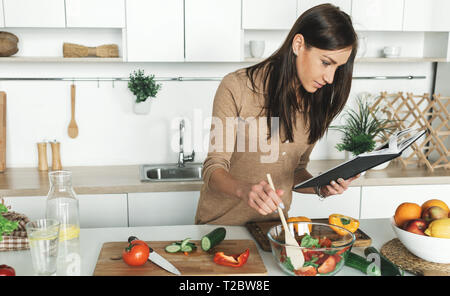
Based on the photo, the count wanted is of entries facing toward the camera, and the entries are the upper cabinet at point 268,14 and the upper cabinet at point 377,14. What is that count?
2

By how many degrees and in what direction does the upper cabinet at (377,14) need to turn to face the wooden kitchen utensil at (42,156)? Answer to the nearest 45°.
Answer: approximately 90° to its right

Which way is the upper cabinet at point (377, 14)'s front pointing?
toward the camera

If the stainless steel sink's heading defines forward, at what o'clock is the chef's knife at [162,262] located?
The chef's knife is roughly at 12 o'clock from the stainless steel sink.

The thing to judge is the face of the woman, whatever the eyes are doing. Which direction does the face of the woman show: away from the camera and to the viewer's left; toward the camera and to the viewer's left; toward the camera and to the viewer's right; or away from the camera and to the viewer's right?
toward the camera and to the viewer's right

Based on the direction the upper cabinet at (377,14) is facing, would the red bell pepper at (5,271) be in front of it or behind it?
in front

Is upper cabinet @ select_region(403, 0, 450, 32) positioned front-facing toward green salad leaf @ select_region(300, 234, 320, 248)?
yes

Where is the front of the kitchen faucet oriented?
toward the camera

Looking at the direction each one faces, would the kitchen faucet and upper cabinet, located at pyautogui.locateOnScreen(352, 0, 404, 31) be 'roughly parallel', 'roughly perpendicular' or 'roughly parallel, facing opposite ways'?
roughly parallel

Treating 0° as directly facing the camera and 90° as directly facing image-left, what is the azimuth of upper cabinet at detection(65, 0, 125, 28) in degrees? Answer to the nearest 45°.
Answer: approximately 0°

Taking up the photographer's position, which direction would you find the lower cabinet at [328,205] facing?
facing the viewer

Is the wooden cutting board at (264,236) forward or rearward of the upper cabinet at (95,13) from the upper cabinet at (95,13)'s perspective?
forward

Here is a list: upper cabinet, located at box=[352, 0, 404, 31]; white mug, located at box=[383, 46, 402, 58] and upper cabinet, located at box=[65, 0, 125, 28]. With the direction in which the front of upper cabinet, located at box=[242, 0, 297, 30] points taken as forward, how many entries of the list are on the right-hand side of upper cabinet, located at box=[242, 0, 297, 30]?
1

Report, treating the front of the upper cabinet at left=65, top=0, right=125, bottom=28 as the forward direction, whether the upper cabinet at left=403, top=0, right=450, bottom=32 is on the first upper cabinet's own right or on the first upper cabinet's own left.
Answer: on the first upper cabinet's own left

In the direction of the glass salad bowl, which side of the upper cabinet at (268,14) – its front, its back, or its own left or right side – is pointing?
front

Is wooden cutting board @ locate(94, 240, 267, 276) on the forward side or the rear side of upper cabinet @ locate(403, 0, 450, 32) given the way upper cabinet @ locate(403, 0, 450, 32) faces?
on the forward side
